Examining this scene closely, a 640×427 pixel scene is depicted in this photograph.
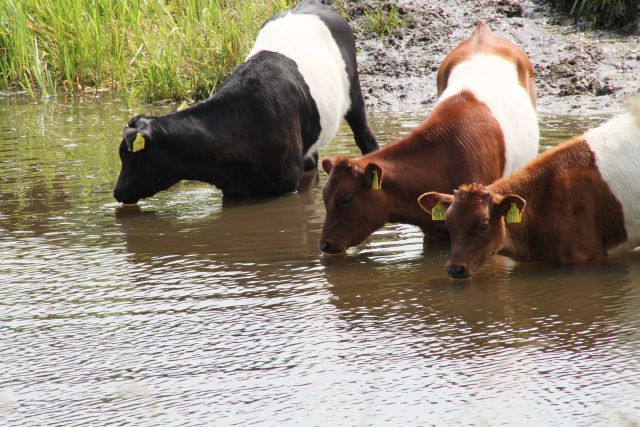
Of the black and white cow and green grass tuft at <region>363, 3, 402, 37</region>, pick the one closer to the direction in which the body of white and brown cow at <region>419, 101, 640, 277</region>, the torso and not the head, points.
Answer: the black and white cow

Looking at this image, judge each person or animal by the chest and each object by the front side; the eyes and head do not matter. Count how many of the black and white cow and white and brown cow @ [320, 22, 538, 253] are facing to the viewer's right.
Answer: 0

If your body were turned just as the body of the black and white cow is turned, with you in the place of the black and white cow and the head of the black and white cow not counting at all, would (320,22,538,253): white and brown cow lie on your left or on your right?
on your left

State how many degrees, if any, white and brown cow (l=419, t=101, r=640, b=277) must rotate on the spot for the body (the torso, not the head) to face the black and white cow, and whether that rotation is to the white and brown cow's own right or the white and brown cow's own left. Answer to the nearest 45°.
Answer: approximately 90° to the white and brown cow's own right

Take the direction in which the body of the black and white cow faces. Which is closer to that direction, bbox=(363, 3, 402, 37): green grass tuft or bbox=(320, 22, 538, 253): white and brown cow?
the white and brown cow

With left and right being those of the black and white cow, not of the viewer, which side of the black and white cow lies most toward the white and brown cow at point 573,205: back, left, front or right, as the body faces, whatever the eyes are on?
left

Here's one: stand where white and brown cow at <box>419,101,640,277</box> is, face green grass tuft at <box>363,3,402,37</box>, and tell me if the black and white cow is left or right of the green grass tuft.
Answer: left

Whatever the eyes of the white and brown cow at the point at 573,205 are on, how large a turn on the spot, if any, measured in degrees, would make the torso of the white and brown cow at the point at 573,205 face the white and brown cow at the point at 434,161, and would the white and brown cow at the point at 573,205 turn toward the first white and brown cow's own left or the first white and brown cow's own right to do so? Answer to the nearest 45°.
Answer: approximately 90° to the first white and brown cow's own right

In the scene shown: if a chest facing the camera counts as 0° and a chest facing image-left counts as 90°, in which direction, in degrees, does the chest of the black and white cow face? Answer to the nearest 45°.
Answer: approximately 45°

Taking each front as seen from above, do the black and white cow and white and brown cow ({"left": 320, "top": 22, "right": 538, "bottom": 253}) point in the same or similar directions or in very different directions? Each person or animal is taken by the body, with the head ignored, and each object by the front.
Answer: same or similar directions

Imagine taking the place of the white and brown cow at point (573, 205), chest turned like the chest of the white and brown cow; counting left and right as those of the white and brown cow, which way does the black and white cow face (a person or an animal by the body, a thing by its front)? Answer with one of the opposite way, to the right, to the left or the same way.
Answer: the same way

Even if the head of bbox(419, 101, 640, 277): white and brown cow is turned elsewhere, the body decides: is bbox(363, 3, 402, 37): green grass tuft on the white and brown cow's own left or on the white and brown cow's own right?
on the white and brown cow's own right

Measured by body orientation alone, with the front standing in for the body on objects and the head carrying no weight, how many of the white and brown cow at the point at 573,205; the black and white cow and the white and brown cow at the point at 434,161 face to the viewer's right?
0

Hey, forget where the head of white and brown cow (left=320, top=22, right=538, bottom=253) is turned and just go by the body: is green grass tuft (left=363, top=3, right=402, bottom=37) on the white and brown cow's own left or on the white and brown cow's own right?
on the white and brown cow's own right

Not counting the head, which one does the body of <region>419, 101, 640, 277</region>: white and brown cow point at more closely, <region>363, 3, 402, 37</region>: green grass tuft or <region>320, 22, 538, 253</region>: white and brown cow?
the white and brown cow

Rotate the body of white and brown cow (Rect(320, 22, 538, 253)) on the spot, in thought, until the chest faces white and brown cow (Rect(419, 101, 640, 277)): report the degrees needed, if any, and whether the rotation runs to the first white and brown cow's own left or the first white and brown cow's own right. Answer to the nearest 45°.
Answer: approximately 90° to the first white and brown cow's own left

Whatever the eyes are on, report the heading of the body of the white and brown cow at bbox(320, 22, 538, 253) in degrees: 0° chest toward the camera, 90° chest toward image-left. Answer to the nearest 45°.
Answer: approximately 45°

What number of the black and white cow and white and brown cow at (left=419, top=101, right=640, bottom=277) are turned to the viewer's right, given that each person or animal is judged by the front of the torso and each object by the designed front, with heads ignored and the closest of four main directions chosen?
0
